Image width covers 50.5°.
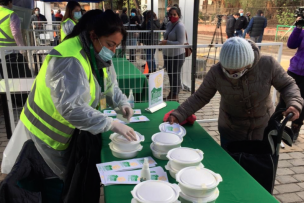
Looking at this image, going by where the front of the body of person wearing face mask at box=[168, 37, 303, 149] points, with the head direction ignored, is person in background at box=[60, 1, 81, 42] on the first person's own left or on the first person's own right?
on the first person's own right

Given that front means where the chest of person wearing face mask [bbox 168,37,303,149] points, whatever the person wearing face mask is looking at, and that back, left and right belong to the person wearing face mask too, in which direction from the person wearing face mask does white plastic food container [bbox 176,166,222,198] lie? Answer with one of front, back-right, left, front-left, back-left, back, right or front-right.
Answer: front

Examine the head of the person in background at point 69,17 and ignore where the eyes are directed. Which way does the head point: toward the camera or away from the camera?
toward the camera
